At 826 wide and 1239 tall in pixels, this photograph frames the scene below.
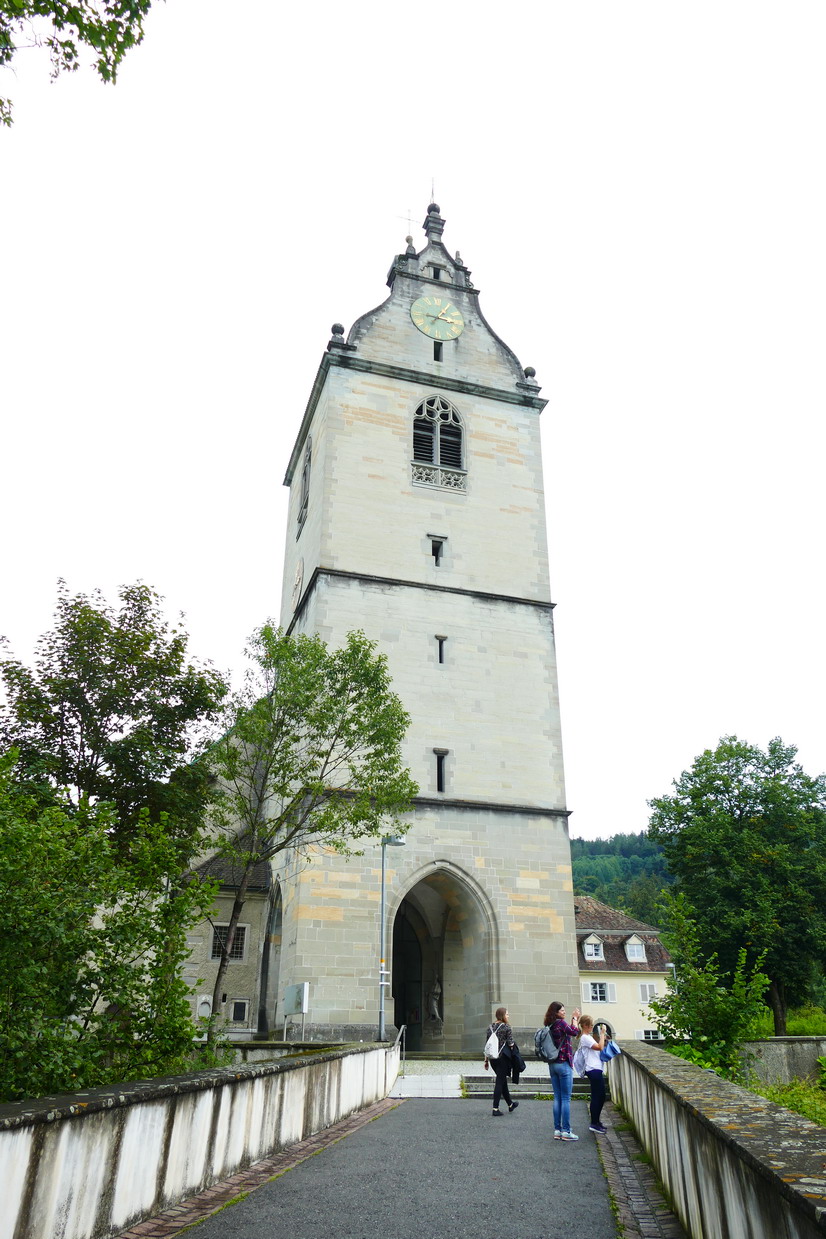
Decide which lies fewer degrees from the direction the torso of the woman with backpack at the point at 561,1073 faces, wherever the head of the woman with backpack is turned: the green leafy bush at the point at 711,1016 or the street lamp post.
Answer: the green leafy bush

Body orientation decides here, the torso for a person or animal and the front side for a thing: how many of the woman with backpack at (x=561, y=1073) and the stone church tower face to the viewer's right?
1

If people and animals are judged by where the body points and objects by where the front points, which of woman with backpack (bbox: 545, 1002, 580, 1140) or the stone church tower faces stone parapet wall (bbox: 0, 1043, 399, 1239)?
the stone church tower

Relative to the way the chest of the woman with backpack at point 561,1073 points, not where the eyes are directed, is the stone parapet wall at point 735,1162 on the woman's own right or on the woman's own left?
on the woman's own right

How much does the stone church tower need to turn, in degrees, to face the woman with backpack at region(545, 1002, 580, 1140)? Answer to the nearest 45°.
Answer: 0° — it already faces them

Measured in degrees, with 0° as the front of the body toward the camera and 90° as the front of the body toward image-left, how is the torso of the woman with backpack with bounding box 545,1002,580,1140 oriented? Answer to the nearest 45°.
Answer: approximately 270°

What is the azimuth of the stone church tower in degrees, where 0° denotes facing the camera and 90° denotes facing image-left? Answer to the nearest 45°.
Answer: approximately 0°

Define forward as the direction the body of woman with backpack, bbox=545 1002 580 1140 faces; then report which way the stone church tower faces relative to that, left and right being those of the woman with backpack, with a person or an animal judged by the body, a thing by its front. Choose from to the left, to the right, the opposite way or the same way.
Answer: to the right
